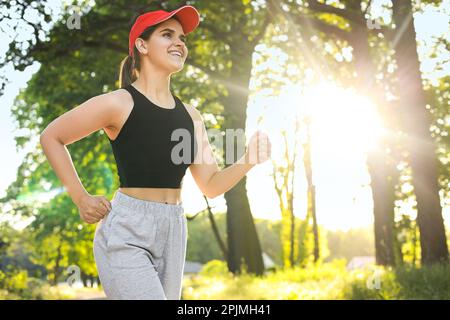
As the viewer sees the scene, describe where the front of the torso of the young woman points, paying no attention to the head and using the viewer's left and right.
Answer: facing the viewer and to the right of the viewer
